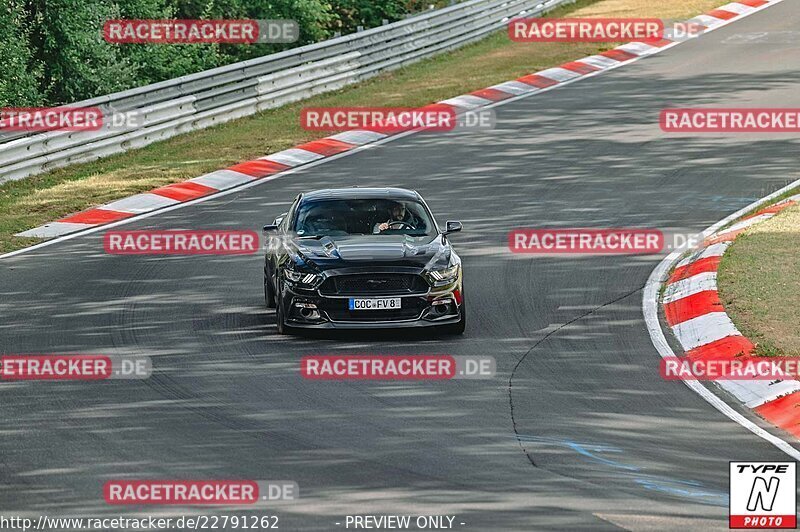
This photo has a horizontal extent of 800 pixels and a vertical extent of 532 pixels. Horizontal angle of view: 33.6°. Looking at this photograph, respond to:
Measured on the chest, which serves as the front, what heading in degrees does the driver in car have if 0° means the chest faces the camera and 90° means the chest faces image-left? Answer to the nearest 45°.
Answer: approximately 0°

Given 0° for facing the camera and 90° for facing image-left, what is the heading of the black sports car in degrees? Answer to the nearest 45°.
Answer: approximately 0°
